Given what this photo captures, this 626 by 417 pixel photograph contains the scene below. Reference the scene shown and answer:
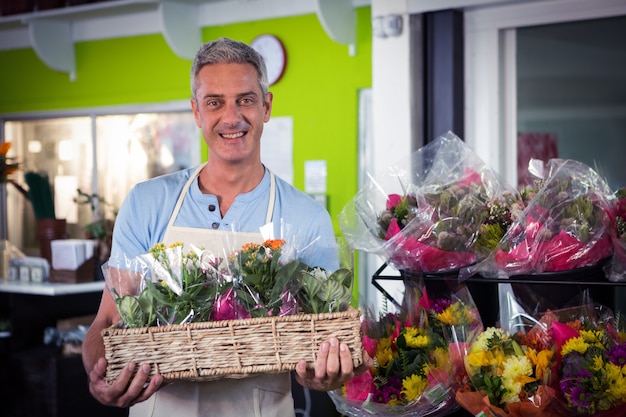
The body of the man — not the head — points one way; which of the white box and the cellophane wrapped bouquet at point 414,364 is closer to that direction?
the cellophane wrapped bouquet

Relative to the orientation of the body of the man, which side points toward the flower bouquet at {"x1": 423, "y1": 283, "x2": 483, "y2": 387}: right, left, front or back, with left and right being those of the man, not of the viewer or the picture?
left

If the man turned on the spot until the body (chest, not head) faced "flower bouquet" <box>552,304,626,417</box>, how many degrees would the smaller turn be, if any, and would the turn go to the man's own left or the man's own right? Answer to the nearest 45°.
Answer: approximately 90° to the man's own left

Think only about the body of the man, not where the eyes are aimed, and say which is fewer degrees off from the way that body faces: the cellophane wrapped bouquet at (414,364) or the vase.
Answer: the cellophane wrapped bouquet

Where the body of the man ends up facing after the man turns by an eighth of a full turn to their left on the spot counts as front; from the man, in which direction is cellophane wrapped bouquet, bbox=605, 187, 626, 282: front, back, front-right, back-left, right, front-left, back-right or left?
front-left

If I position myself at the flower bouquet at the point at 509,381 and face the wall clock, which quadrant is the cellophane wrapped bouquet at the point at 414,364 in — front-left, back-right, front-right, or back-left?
front-left

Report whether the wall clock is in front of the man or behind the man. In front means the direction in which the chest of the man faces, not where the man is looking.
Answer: behind

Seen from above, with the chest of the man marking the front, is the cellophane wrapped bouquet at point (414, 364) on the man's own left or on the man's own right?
on the man's own left

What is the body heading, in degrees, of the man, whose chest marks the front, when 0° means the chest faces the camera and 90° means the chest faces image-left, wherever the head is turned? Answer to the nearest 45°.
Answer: approximately 0°

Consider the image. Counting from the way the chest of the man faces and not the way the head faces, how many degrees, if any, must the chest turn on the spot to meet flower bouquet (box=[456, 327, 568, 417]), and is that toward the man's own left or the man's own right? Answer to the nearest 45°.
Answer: approximately 90° to the man's own left

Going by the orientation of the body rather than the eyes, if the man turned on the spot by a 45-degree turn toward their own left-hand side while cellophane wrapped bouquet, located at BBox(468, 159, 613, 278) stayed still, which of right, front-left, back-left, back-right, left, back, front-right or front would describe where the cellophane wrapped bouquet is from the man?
front-left
